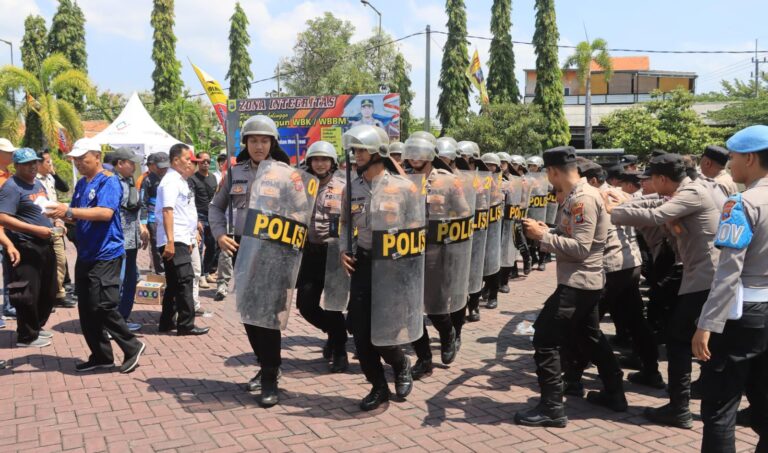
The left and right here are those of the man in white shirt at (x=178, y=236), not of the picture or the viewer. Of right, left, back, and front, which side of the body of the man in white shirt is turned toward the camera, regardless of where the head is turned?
right

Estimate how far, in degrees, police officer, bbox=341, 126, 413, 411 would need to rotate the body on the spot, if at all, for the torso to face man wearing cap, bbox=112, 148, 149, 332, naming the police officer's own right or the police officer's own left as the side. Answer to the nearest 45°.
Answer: approximately 90° to the police officer's own right

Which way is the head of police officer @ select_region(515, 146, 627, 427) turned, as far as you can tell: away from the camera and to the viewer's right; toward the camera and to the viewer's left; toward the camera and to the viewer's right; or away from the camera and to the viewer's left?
away from the camera and to the viewer's left

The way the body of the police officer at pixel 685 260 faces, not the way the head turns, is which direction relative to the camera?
to the viewer's left

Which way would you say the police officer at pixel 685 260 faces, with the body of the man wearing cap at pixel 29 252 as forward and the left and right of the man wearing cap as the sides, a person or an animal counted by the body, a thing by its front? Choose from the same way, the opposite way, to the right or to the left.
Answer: the opposite way

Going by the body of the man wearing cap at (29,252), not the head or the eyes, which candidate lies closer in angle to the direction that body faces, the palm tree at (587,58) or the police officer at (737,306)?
the police officer

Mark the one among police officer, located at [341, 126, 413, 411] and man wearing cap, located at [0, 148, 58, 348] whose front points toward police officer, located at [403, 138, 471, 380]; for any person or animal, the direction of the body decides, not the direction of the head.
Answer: the man wearing cap

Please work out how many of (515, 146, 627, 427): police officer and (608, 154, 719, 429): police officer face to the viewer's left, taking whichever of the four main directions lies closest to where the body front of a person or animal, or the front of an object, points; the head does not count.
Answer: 2

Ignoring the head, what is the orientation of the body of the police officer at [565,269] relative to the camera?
to the viewer's left

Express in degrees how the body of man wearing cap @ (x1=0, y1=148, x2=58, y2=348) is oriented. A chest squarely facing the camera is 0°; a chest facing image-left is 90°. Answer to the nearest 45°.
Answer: approximately 315°

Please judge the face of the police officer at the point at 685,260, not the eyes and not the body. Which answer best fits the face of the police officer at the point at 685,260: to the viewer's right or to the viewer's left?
to the viewer's left
